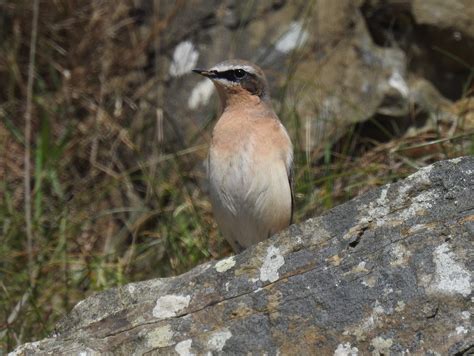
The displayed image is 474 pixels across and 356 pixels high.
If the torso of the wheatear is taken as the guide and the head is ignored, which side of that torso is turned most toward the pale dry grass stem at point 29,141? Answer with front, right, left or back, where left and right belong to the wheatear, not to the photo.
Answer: right

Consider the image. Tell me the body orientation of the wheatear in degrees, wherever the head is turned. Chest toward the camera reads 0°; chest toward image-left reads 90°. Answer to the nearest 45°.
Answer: approximately 45°
